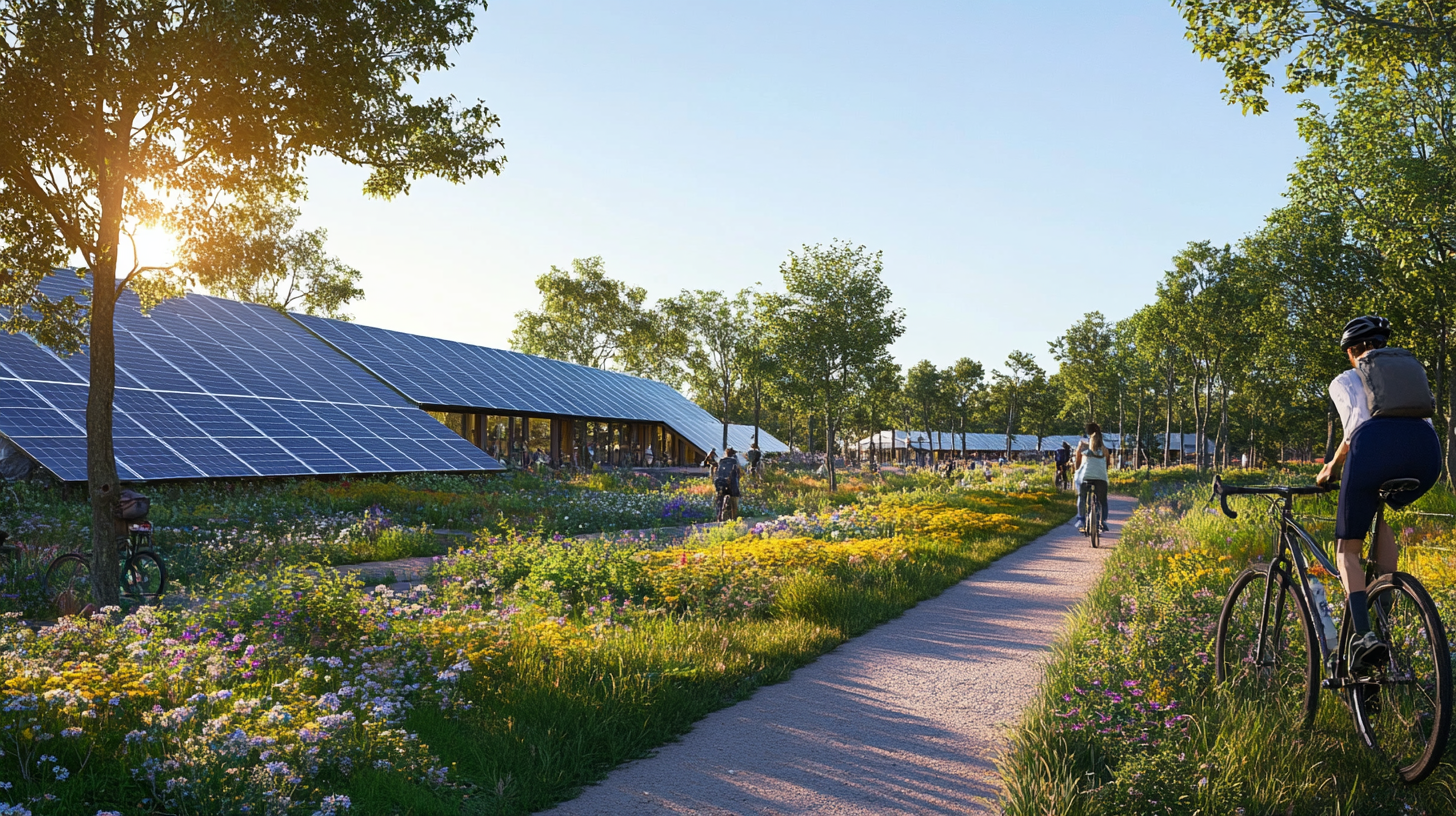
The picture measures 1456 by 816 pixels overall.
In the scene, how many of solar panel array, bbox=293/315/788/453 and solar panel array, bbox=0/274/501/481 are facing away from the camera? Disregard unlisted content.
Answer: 0

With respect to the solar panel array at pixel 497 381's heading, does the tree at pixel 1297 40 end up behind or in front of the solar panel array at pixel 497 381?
in front

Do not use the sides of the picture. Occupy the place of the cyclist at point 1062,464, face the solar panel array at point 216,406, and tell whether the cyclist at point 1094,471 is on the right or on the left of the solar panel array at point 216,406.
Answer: left

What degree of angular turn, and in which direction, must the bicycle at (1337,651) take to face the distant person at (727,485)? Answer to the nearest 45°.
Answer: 0° — it already faces them

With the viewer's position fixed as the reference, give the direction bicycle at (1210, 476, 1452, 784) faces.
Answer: facing away from the viewer and to the left of the viewer

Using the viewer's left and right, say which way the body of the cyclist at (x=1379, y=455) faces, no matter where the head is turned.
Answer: facing away from the viewer and to the left of the viewer

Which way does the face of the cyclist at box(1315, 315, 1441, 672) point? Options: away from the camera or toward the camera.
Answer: away from the camera

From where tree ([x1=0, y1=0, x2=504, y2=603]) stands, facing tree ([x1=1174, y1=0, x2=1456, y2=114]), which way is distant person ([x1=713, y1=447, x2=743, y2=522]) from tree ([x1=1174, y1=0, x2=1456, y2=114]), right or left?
left

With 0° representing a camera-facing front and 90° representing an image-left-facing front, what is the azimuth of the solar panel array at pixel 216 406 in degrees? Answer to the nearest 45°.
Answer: approximately 315°

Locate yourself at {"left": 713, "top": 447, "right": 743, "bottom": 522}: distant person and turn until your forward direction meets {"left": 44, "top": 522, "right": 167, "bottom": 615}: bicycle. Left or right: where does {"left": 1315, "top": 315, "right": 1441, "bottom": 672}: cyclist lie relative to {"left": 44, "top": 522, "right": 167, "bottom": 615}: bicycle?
left

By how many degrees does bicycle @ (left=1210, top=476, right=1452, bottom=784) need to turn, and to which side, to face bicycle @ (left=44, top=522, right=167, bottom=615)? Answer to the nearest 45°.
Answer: approximately 45° to its left

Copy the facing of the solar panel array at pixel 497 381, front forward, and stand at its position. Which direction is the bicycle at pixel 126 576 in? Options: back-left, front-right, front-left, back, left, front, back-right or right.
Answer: front-right
